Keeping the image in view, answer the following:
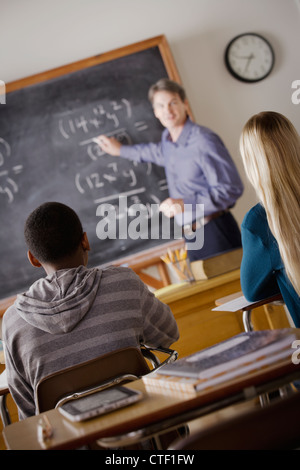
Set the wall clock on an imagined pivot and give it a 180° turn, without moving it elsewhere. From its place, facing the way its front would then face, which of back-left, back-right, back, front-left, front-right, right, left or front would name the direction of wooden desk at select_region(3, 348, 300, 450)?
back

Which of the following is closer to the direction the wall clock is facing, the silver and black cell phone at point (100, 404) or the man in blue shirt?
the silver and black cell phone

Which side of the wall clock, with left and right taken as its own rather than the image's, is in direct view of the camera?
front

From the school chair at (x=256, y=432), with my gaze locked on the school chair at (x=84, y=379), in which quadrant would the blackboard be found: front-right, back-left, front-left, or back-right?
front-right

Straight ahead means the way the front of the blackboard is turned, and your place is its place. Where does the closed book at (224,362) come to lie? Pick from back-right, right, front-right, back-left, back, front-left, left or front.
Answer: front

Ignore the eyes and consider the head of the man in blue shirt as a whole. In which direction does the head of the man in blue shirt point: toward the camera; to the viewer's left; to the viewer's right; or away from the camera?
toward the camera

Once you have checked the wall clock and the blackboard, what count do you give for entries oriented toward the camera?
2

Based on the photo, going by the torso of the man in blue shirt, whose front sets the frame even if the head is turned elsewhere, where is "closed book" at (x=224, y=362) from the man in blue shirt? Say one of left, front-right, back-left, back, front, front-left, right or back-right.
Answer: front-left

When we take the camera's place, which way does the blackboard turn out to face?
facing the viewer

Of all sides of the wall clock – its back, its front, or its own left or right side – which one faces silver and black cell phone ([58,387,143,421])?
front

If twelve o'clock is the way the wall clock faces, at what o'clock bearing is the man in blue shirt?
The man in blue shirt is roughly at 2 o'clock from the wall clock.

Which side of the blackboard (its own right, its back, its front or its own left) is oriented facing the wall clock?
left

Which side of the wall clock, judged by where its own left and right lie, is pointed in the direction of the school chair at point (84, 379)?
front
